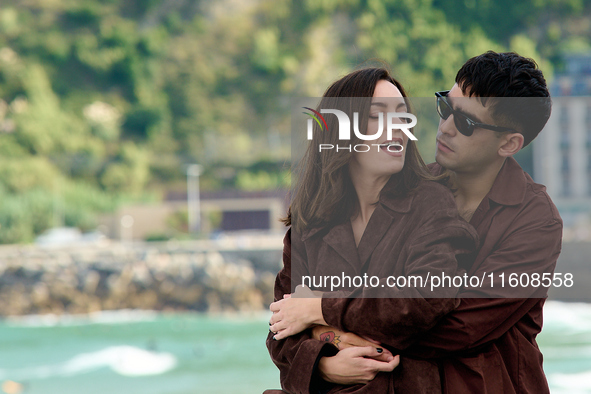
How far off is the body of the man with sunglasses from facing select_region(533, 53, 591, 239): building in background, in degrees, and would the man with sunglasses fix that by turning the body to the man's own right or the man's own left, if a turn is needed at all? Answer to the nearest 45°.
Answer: approximately 135° to the man's own right

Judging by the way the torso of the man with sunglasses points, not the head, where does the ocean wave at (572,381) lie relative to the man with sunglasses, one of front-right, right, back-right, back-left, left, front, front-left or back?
back-right

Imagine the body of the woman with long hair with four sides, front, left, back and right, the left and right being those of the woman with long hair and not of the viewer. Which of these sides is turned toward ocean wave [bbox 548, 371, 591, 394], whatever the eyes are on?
back

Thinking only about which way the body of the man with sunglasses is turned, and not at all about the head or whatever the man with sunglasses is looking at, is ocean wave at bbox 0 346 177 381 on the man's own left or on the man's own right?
on the man's own right

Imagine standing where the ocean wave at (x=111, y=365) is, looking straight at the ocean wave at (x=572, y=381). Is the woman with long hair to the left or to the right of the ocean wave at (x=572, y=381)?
right

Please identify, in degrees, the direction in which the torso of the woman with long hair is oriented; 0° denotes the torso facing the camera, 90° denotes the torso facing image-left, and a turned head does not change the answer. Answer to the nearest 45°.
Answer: approximately 0°

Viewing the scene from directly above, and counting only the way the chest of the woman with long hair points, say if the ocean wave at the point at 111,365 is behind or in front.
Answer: behind

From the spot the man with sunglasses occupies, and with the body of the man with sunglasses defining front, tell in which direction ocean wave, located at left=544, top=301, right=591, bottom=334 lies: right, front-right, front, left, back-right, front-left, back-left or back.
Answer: back-right
